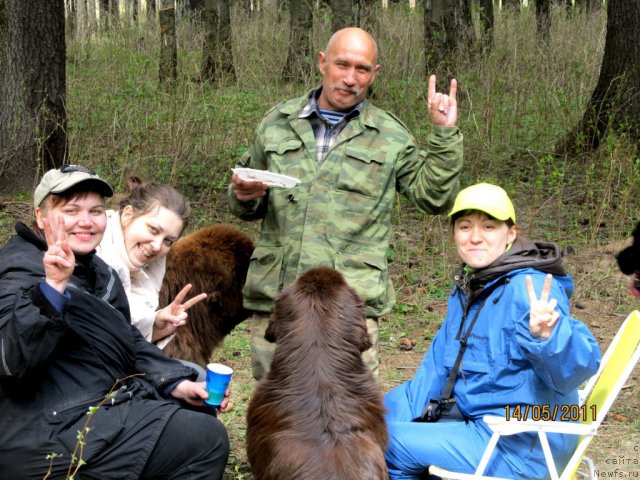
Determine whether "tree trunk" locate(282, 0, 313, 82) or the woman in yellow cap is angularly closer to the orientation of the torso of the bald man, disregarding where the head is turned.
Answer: the woman in yellow cap

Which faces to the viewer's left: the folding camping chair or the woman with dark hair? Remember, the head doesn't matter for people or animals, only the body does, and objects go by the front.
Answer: the folding camping chair

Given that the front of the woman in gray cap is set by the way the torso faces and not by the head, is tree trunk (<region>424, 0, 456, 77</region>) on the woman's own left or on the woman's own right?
on the woman's own left

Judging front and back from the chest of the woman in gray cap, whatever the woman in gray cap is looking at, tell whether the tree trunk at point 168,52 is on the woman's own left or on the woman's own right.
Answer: on the woman's own left

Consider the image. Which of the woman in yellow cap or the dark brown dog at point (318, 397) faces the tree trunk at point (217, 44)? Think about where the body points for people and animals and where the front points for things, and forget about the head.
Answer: the dark brown dog

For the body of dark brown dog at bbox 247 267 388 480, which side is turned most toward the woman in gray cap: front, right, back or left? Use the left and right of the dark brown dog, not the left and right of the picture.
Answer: left

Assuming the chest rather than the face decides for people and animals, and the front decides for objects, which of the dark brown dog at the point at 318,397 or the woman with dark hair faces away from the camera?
the dark brown dog

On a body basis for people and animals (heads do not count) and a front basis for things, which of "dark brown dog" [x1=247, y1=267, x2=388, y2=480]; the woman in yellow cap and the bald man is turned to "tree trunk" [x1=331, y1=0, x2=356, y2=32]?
the dark brown dog

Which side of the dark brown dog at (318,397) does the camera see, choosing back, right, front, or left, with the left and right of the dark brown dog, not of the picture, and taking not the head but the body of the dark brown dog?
back
